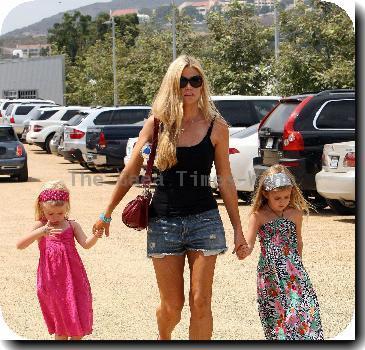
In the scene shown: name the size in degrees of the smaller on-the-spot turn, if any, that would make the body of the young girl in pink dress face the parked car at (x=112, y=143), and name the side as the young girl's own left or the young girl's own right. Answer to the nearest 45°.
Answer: approximately 180°

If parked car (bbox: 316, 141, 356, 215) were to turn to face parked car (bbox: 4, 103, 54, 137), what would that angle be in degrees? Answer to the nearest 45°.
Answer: approximately 90° to its left

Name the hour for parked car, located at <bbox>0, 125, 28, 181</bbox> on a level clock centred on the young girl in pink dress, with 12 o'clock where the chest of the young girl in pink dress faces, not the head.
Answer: The parked car is roughly at 6 o'clock from the young girl in pink dress.

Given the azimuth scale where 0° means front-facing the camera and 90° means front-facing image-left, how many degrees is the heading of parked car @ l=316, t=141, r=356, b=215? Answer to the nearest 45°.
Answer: approximately 225°

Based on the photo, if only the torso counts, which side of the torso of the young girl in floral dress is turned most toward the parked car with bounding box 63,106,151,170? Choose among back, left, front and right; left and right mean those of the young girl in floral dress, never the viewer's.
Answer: back

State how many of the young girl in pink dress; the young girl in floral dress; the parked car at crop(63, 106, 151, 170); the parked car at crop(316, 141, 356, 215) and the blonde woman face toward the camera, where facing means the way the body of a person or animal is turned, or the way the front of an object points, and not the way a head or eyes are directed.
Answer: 3
